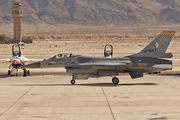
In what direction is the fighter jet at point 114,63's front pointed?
to the viewer's left
